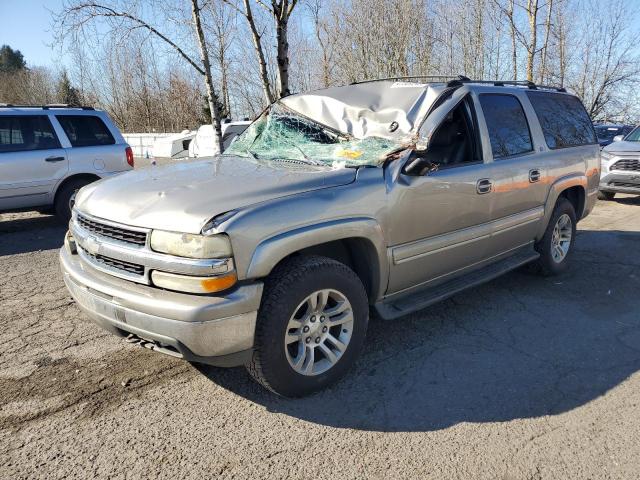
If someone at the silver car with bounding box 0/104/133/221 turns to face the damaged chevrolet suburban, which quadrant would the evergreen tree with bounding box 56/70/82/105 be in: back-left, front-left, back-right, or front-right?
back-left

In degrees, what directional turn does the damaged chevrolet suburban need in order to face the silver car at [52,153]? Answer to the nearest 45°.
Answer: approximately 90° to its right

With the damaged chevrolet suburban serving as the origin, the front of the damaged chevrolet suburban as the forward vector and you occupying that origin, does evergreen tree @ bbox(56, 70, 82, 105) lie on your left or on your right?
on your right

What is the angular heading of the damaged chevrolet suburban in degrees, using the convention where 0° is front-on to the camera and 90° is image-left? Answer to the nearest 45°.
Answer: approximately 45°

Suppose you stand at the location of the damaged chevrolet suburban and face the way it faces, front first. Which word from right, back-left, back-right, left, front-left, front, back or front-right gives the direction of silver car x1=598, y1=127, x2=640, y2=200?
back
